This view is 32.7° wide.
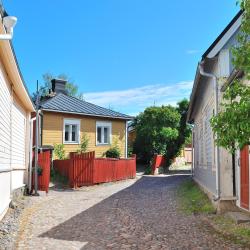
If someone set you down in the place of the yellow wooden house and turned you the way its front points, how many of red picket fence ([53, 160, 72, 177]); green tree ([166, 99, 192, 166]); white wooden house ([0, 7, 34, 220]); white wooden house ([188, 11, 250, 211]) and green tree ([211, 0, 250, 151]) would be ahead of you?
4

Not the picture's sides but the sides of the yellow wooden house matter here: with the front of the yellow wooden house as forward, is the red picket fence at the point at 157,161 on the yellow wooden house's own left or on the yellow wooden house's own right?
on the yellow wooden house's own left

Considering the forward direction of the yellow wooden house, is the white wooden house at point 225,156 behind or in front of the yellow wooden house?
in front

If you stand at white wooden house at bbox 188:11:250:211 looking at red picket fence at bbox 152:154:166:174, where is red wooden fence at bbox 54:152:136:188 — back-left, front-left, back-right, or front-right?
front-left

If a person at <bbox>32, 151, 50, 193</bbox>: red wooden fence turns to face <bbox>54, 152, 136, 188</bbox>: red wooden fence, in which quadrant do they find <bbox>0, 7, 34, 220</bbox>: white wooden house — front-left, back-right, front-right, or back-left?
back-right

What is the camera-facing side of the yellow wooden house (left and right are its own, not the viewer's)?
front

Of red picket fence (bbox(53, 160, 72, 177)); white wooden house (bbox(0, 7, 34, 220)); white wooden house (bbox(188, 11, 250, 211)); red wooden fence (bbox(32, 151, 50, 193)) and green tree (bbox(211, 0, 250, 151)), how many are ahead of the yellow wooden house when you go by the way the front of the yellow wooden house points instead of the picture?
5

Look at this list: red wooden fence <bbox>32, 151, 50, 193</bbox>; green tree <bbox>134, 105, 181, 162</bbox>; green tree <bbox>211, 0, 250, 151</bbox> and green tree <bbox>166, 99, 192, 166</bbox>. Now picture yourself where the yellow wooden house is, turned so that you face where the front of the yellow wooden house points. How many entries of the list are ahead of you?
2

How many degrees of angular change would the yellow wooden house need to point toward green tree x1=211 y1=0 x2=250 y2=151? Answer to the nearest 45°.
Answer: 0° — it already faces it

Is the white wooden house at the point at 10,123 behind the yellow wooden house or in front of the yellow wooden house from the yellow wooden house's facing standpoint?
in front

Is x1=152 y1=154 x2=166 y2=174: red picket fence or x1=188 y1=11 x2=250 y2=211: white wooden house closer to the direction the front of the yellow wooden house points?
the white wooden house

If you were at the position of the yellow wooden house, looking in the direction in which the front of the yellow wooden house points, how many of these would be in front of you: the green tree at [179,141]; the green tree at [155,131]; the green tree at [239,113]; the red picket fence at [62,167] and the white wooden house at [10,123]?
3

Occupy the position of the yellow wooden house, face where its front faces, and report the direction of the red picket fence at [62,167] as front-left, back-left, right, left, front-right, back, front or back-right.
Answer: front

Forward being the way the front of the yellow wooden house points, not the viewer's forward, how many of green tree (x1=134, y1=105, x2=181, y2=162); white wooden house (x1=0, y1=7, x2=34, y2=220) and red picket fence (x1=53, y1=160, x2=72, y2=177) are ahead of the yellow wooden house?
2
